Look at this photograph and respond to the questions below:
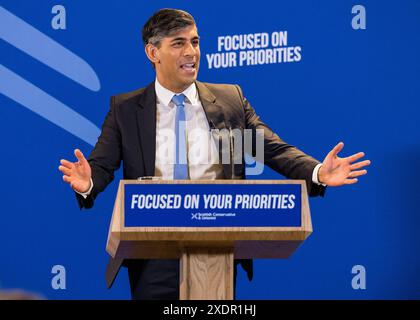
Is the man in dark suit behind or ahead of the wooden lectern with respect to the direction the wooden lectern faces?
behind

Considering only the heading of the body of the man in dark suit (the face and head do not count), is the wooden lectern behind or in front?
in front

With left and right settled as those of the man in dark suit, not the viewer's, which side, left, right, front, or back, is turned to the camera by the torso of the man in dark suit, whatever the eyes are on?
front

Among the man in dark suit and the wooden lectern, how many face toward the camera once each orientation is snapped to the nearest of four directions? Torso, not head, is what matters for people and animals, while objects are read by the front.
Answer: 2

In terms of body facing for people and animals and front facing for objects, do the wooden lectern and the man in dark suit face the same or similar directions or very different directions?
same or similar directions
